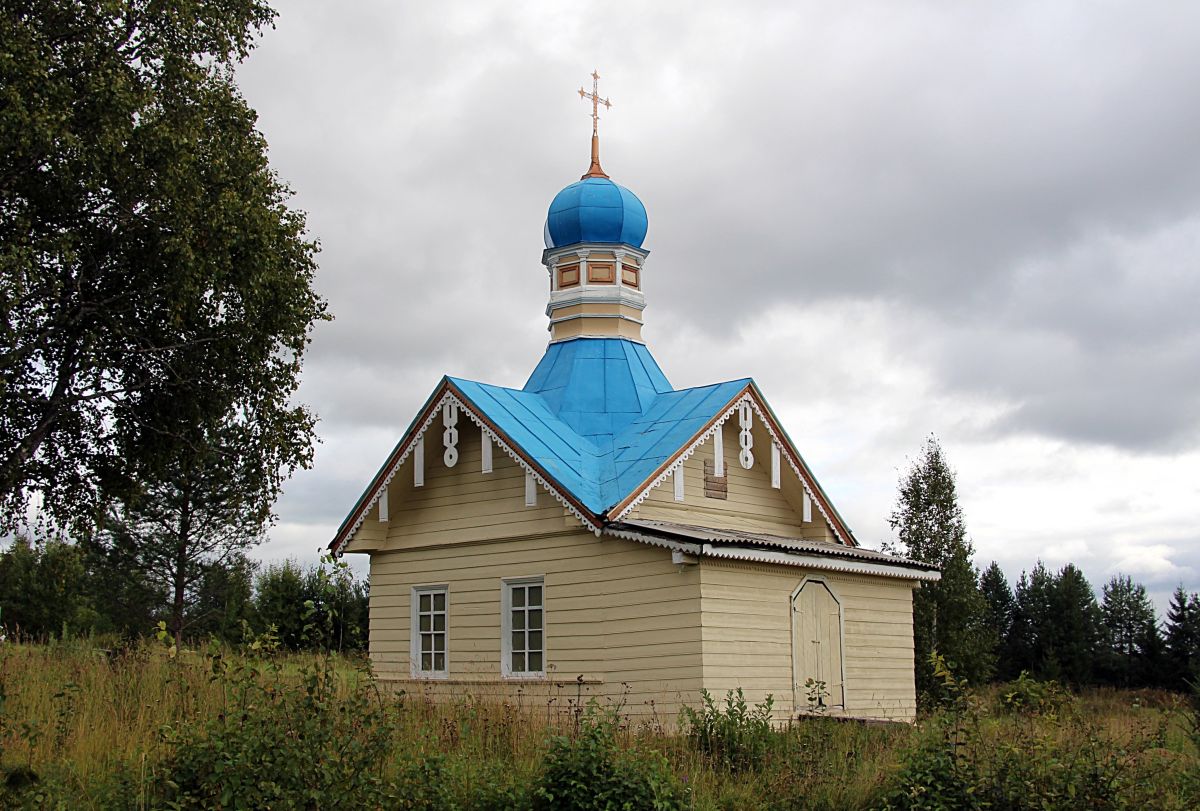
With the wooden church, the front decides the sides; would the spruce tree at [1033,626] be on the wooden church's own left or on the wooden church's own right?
on the wooden church's own left

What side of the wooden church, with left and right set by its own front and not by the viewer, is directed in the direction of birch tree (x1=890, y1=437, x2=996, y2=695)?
left

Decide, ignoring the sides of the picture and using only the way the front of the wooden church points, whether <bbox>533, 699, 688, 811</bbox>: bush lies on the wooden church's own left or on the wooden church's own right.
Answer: on the wooden church's own right

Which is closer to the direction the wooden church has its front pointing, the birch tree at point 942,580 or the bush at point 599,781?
the bush

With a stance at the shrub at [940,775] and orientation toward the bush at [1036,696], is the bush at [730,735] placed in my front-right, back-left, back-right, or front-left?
front-left

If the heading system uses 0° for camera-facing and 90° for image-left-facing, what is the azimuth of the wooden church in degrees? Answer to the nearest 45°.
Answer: approximately 315°

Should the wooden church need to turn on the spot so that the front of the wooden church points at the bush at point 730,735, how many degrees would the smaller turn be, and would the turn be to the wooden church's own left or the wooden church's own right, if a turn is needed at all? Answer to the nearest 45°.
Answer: approximately 45° to the wooden church's own right

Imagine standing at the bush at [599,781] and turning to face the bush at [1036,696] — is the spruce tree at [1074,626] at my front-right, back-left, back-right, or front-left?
front-left

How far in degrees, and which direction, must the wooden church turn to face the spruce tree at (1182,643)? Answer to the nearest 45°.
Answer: approximately 90° to its left
